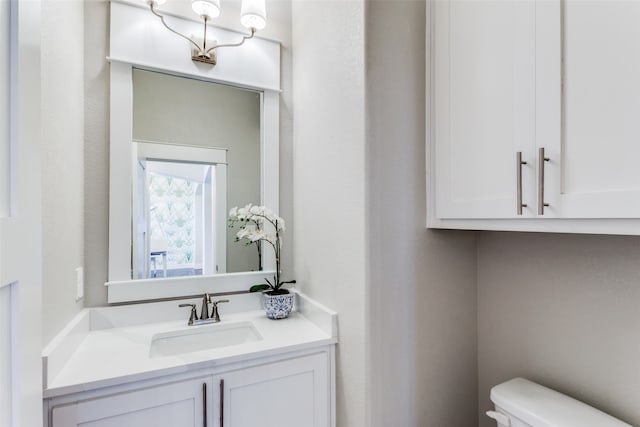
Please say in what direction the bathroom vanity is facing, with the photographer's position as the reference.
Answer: facing the viewer

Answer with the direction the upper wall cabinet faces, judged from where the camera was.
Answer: facing the viewer and to the left of the viewer

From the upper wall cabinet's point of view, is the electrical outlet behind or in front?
in front

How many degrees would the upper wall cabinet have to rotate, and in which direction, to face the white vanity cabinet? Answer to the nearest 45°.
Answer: approximately 45° to its right

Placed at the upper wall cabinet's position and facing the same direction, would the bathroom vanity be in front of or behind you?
in front

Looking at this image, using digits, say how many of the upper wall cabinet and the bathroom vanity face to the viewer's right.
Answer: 0
